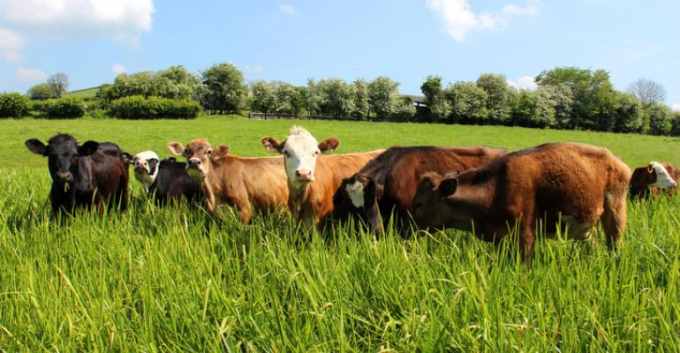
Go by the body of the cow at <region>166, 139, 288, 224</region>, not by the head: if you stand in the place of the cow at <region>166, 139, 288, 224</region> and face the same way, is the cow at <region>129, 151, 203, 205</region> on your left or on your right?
on your right

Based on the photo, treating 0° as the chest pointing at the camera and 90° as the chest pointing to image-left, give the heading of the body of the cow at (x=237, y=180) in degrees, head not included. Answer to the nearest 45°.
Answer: approximately 45°

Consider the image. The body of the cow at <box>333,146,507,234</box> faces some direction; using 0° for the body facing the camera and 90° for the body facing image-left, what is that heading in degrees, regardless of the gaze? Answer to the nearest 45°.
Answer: approximately 45°

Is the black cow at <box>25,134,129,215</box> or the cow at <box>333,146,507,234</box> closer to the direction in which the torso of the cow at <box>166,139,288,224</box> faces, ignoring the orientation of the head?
the black cow

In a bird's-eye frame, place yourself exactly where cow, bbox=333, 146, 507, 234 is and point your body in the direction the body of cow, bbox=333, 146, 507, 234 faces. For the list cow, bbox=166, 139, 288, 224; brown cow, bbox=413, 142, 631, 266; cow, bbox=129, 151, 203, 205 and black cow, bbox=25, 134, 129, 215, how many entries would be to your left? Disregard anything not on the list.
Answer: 1

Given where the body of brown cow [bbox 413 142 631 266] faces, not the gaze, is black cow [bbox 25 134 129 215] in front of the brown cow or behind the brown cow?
in front

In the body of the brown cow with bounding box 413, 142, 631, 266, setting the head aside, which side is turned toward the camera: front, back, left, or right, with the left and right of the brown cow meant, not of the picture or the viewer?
left

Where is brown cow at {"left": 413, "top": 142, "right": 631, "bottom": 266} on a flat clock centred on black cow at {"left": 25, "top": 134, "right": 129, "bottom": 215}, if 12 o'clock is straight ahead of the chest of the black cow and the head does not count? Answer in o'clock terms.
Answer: The brown cow is roughly at 9 o'clock from the black cow.
